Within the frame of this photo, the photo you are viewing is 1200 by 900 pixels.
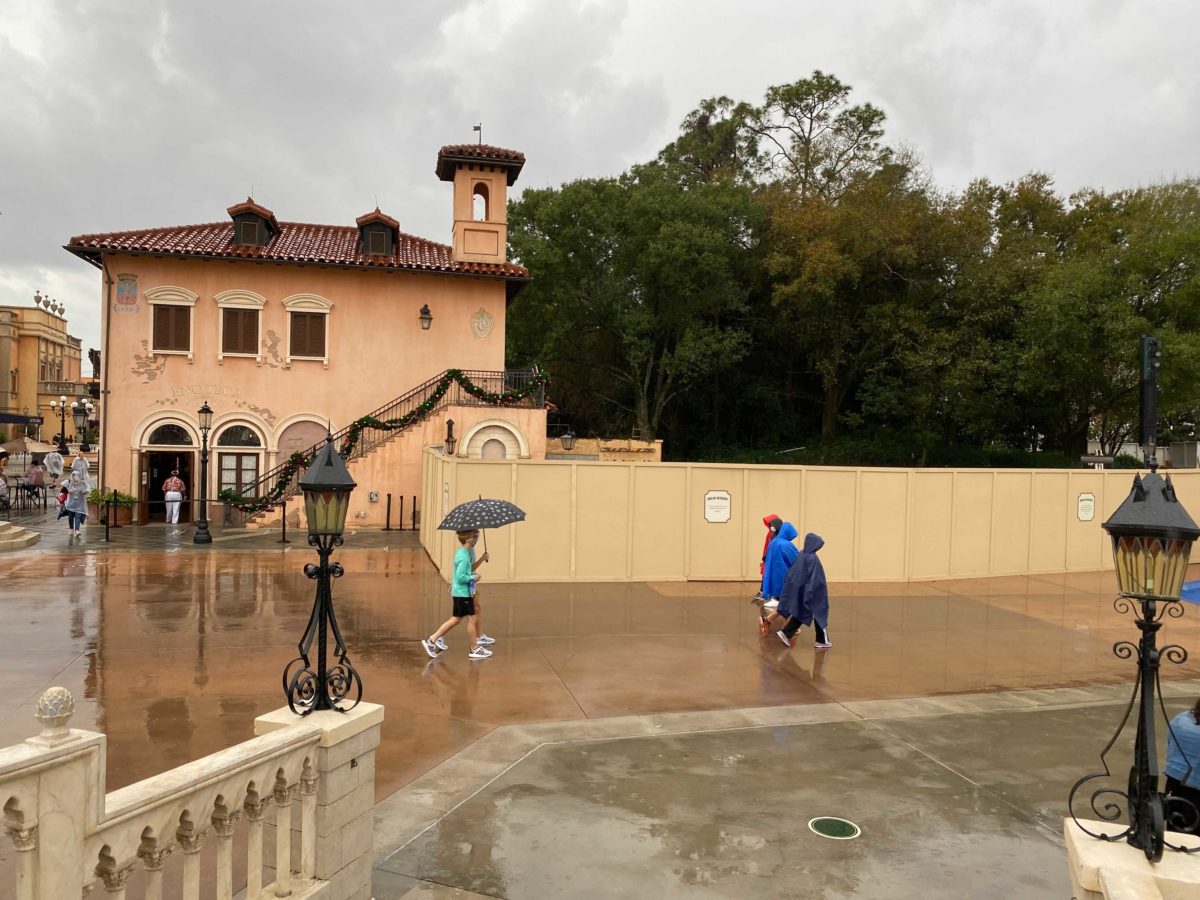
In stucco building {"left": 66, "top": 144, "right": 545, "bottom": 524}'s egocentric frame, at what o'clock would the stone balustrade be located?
The stone balustrade is roughly at 12 o'clock from the stucco building.

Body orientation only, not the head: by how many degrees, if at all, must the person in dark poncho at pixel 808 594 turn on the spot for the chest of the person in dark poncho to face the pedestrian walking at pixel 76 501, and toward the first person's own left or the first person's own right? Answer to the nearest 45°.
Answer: approximately 180°

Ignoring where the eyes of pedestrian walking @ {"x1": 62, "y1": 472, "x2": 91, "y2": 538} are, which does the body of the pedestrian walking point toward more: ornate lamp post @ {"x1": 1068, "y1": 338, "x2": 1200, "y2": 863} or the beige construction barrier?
the ornate lamp post

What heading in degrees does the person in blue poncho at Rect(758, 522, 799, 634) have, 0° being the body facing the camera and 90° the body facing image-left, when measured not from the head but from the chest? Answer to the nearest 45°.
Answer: approximately 270°

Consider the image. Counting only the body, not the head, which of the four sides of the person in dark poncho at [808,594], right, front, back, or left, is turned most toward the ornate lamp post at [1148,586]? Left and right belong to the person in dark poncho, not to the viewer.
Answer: right

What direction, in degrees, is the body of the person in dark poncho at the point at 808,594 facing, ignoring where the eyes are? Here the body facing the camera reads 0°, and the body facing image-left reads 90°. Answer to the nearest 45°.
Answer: approximately 270°

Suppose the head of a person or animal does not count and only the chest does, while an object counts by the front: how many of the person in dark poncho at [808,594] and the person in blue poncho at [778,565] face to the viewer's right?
2

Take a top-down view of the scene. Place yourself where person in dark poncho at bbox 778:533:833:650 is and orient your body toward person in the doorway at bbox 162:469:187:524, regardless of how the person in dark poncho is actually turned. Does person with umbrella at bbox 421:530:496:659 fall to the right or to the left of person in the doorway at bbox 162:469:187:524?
left
